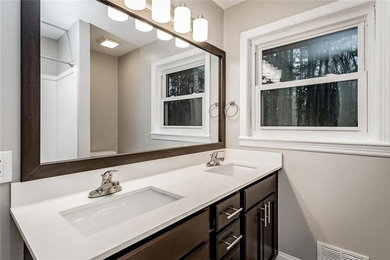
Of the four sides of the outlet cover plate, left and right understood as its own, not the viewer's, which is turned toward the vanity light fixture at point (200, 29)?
left

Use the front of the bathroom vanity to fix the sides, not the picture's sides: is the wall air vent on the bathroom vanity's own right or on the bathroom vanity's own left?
on the bathroom vanity's own left

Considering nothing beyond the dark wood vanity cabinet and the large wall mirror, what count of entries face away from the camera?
0

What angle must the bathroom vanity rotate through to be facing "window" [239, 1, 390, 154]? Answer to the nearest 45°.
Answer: approximately 45° to its left

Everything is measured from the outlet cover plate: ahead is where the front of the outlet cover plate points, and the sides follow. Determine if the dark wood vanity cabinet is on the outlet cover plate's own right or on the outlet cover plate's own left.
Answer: on the outlet cover plate's own left

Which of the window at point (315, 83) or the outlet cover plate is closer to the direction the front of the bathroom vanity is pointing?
the window

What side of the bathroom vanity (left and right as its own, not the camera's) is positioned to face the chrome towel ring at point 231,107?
left

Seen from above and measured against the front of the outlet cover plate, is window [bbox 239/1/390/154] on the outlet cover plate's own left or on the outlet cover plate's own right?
on the outlet cover plate's own left

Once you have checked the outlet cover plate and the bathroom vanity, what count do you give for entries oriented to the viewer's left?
0

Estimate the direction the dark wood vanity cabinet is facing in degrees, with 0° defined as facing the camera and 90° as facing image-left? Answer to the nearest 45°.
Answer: approximately 315°
